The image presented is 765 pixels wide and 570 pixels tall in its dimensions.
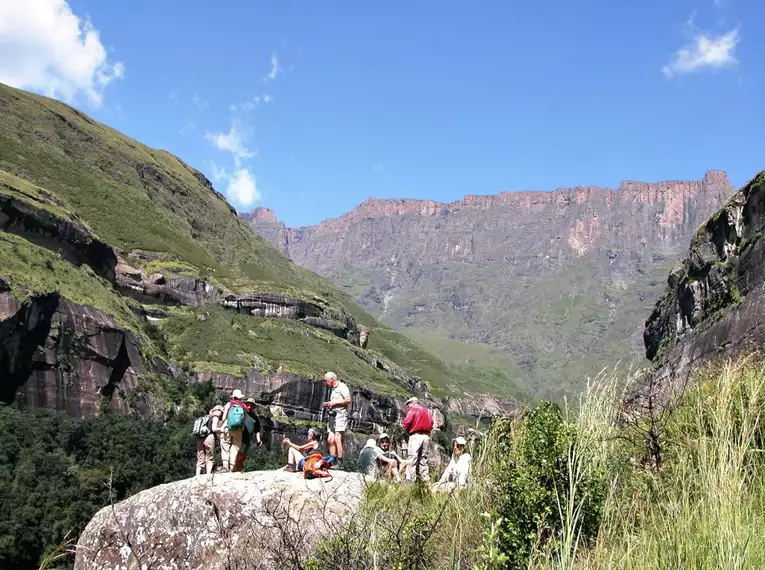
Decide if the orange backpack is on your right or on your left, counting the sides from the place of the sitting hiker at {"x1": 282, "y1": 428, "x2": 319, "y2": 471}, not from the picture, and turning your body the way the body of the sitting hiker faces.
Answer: on your left

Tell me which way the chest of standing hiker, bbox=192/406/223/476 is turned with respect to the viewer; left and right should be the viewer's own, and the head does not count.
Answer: facing away from the viewer and to the right of the viewer

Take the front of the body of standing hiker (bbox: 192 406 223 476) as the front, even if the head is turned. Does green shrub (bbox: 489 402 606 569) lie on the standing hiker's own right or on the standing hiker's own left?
on the standing hiker's own right

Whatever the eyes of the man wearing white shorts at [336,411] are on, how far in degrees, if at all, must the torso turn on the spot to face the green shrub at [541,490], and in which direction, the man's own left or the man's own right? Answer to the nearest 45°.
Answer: approximately 90° to the man's own left

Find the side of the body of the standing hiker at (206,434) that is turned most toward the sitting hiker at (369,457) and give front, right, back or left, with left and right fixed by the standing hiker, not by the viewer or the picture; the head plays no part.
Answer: front

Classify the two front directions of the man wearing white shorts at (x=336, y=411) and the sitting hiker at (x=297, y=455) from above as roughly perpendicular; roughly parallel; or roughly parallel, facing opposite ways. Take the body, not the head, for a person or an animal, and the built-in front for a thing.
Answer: roughly parallel

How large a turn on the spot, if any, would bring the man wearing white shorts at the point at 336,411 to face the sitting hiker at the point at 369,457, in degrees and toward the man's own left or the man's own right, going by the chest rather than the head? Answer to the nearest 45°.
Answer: approximately 135° to the man's own left

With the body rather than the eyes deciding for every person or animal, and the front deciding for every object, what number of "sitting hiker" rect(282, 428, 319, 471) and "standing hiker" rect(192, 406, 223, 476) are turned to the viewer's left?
1

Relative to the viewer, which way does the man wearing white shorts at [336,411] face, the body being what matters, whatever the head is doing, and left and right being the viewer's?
facing to the left of the viewer

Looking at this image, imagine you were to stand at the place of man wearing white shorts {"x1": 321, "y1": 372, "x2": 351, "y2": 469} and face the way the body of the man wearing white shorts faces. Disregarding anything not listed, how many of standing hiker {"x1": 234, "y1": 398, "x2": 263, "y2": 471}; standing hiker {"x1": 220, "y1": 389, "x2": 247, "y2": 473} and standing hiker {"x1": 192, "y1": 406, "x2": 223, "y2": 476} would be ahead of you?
3

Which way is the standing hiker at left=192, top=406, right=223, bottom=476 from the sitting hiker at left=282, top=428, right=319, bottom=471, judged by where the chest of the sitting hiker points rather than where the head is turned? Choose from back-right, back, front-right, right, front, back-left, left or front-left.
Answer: front-right

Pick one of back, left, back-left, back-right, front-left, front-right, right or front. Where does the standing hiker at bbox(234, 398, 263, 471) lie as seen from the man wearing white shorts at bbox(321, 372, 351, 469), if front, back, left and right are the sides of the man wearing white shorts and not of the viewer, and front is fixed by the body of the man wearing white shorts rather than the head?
front

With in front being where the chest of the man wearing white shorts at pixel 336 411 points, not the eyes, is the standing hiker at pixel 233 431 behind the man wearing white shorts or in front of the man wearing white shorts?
in front

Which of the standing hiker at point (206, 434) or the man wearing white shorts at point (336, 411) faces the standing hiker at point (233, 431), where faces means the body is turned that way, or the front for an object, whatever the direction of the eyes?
the man wearing white shorts
